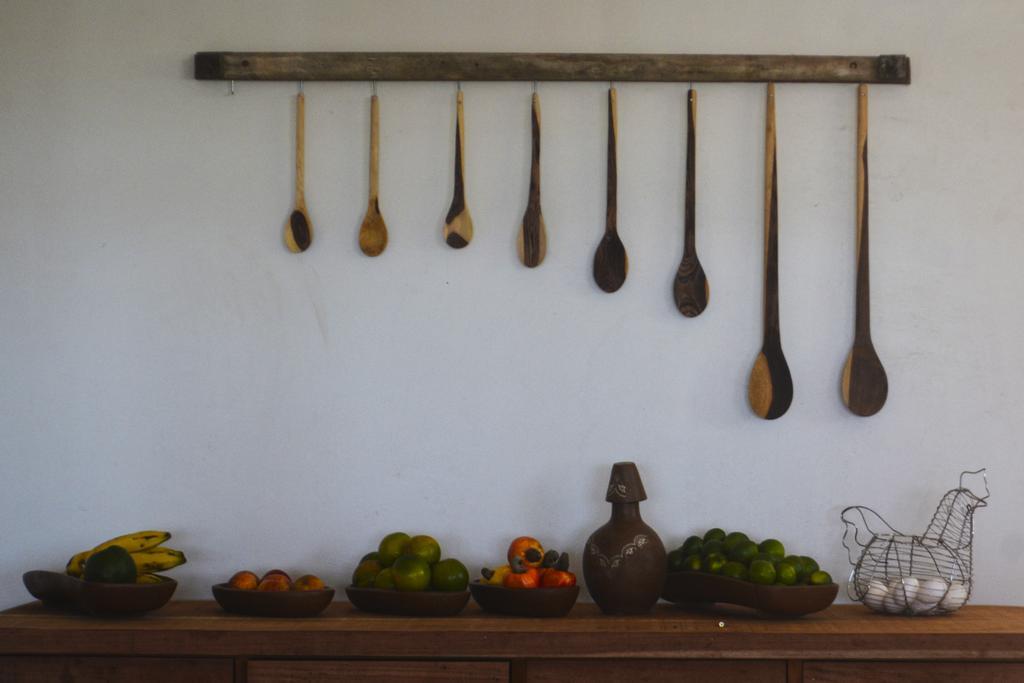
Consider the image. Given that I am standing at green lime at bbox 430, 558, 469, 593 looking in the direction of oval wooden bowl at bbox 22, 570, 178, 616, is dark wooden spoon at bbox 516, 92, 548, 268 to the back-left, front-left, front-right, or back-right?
back-right

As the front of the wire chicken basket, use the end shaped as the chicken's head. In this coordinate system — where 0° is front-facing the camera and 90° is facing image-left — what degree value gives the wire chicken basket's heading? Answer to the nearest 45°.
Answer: approximately 270°

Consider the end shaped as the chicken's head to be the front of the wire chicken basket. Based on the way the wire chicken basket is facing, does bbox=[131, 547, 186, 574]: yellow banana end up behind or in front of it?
behind

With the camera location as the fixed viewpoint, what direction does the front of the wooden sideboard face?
facing the viewer
